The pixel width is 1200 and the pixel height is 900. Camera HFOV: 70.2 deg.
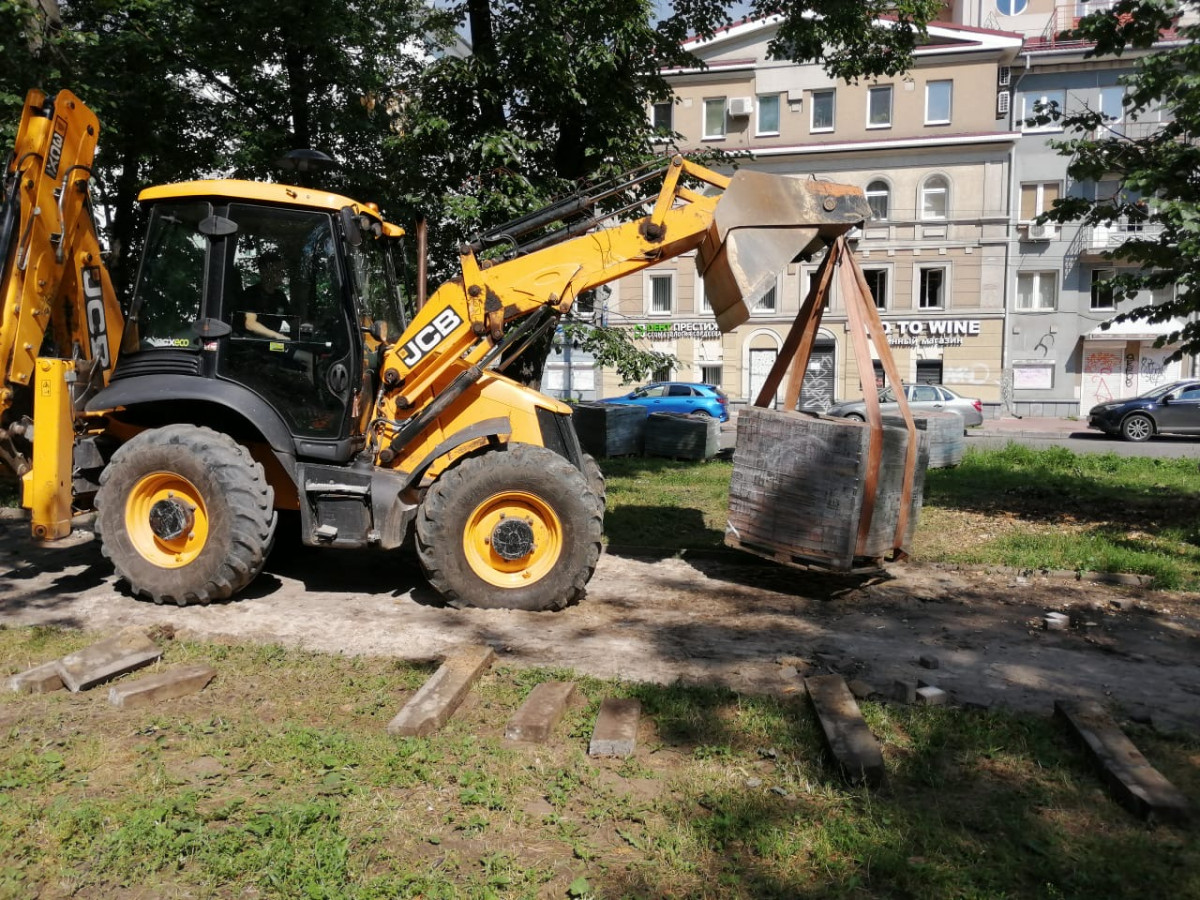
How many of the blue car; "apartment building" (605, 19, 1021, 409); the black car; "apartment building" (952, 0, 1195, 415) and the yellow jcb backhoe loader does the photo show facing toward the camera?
2

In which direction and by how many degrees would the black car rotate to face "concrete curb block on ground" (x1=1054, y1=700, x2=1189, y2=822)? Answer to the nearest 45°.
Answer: approximately 90° to its left

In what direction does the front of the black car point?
to the viewer's left

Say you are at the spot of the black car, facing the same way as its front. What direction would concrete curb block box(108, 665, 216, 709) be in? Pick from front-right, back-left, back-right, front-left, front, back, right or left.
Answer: left

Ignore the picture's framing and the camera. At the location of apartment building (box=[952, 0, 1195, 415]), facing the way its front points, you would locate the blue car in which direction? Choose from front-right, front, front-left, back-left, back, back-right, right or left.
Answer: front-right

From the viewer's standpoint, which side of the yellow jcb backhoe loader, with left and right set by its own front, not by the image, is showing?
right

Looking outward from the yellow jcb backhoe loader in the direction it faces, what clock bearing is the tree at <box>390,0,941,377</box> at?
The tree is roughly at 10 o'clock from the yellow jcb backhoe loader.

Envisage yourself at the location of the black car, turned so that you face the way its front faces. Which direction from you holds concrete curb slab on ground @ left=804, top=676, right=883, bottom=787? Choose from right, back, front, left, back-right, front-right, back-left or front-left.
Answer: left

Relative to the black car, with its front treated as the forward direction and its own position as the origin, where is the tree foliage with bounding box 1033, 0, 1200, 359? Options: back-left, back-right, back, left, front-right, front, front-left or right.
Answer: left

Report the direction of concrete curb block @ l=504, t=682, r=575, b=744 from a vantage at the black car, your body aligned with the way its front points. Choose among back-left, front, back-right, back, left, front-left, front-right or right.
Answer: left

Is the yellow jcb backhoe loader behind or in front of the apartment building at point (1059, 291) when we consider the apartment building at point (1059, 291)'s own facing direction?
in front

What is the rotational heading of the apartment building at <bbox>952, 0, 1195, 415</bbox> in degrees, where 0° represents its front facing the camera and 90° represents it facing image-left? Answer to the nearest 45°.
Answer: approximately 0°

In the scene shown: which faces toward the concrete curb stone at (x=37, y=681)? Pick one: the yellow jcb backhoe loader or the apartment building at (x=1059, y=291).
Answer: the apartment building

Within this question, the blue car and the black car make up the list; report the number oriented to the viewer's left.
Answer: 2

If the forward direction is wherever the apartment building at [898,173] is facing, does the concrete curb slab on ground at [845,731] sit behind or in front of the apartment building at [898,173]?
in front
